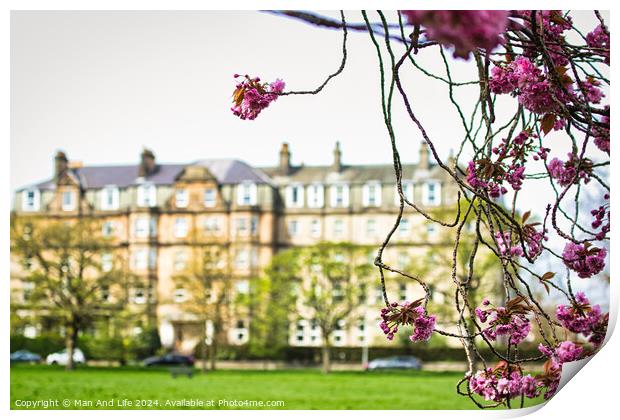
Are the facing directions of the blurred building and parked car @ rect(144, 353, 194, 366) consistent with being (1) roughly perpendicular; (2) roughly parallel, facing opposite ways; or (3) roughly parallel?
roughly perpendicular

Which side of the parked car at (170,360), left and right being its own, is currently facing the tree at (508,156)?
left

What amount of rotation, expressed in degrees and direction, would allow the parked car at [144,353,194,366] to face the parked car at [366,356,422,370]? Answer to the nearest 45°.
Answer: approximately 180°

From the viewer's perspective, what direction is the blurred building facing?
toward the camera

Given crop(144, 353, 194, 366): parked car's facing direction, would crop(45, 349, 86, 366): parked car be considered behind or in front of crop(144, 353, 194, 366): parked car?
in front

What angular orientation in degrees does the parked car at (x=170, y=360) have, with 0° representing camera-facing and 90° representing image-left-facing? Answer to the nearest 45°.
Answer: approximately 90°
